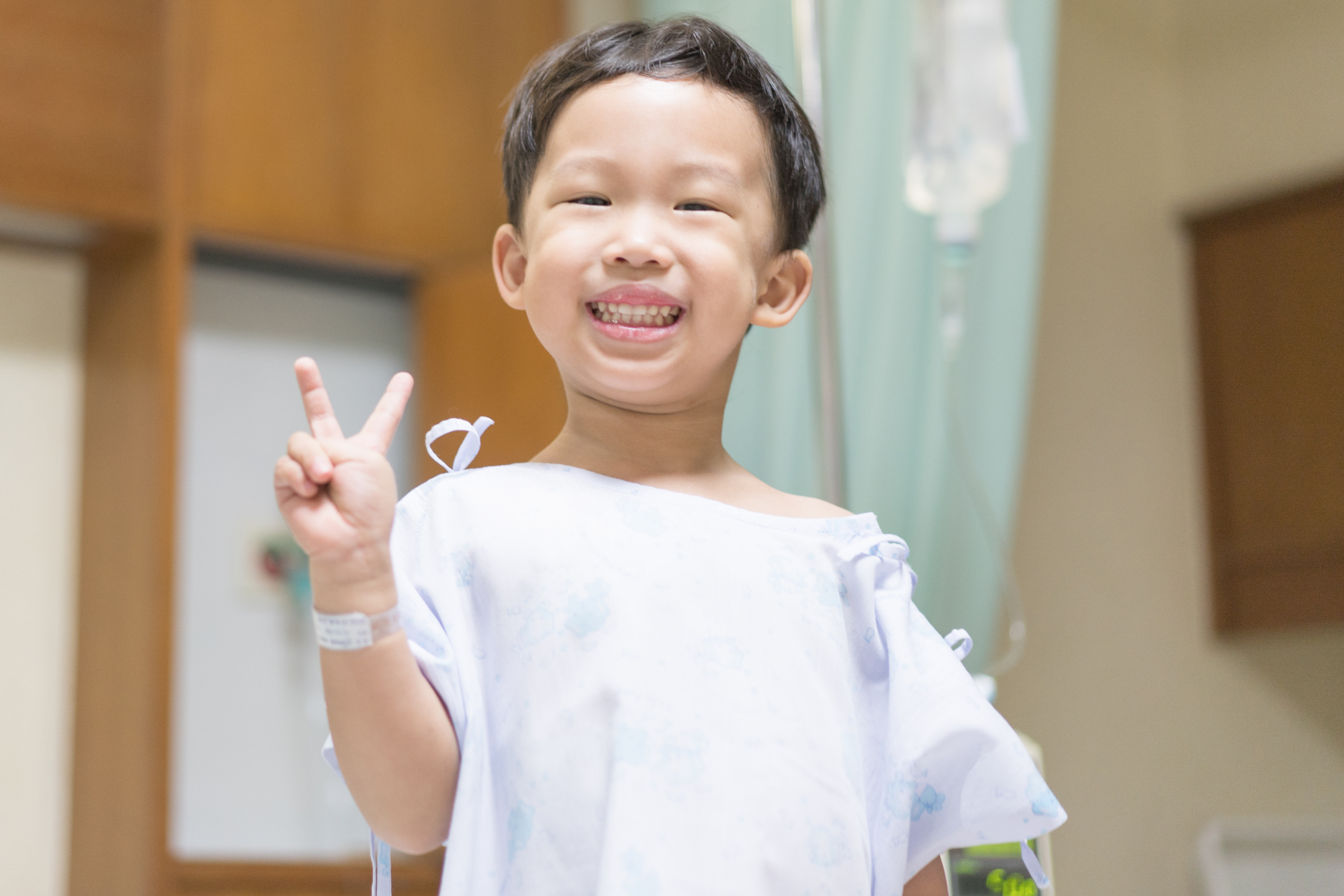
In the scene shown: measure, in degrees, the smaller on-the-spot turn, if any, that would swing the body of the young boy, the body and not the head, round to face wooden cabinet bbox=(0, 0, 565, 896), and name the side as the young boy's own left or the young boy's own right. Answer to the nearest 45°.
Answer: approximately 135° to the young boy's own right

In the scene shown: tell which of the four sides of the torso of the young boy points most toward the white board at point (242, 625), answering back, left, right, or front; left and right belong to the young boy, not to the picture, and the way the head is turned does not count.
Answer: back

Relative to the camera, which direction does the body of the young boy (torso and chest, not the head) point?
toward the camera

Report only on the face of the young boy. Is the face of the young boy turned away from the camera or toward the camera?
toward the camera

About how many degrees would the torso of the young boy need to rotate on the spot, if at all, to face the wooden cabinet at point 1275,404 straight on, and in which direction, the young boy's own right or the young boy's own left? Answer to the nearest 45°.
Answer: approximately 135° to the young boy's own left

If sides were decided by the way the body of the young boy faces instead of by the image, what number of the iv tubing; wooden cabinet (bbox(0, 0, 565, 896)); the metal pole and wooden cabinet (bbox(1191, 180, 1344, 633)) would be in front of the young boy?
0

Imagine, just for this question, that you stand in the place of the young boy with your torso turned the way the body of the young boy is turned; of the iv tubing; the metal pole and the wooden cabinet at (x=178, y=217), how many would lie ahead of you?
0

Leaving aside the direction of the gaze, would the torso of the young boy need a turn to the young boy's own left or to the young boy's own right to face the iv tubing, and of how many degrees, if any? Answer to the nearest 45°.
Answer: approximately 180°

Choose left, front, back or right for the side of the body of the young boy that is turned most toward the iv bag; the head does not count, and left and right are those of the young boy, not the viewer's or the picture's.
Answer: back

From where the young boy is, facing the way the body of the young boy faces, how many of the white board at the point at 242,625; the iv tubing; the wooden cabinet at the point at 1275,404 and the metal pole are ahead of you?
0

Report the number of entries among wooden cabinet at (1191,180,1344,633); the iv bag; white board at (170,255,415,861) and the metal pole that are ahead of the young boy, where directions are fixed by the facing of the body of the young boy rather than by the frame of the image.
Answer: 0

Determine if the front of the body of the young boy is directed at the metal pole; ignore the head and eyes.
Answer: no
